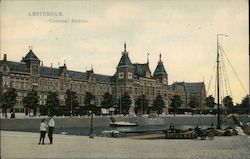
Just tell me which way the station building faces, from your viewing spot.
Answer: facing the viewer and to the right of the viewer

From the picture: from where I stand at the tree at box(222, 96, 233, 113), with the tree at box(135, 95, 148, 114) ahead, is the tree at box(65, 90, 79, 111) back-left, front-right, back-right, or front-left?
front-left

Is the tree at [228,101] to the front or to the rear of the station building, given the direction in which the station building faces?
to the front
